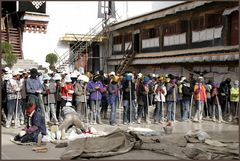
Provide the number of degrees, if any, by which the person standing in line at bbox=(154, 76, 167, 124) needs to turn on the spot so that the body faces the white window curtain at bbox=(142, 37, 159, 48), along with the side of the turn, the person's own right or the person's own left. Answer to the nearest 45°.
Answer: approximately 180°

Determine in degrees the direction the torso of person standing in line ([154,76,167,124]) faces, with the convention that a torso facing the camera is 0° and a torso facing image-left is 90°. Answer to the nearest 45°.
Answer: approximately 0°

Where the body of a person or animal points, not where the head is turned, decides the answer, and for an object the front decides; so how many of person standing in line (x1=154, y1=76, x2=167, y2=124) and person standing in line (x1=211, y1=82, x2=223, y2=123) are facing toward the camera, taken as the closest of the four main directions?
2

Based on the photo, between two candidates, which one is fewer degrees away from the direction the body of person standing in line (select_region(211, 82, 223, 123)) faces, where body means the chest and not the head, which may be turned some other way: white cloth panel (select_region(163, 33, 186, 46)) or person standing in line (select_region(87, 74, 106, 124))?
the person standing in line

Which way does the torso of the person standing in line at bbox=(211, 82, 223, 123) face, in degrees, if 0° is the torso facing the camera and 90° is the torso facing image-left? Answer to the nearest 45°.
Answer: approximately 0°

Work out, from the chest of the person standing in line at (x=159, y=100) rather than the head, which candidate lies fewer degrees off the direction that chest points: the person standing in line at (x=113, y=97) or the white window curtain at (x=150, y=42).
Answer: the person standing in line

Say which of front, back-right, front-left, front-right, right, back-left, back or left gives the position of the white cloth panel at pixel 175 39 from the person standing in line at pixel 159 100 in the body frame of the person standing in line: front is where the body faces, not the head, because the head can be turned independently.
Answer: back
